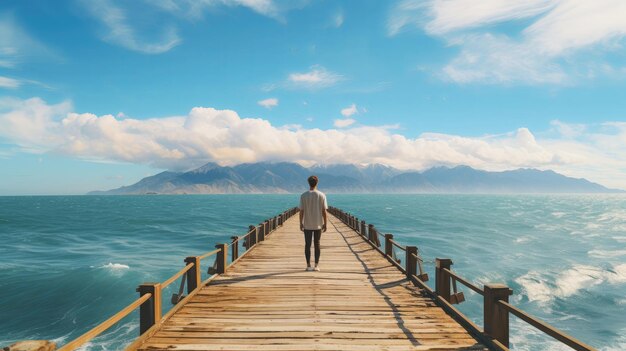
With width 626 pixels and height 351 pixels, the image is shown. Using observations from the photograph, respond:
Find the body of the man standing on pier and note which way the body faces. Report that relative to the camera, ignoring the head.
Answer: away from the camera
